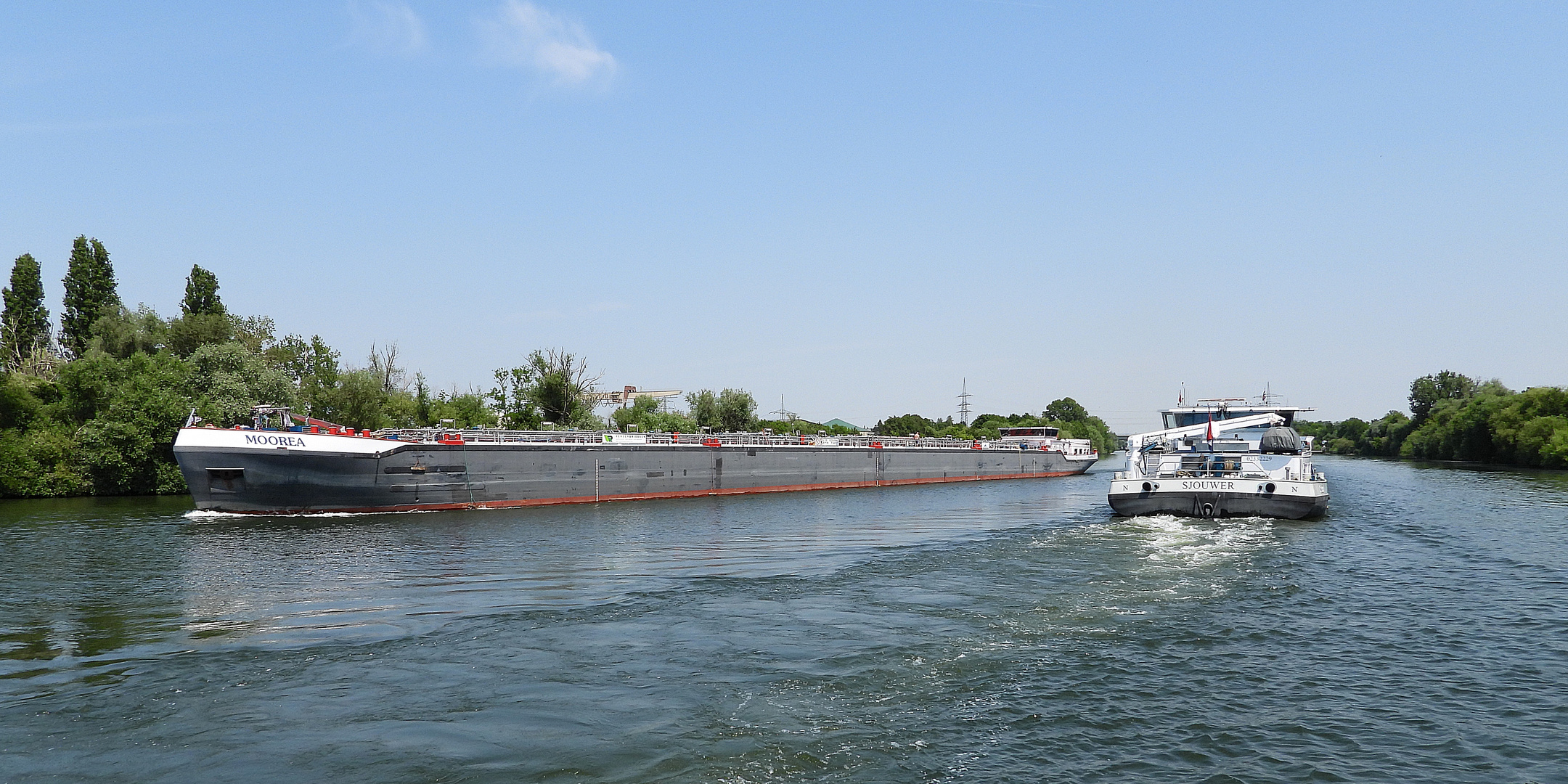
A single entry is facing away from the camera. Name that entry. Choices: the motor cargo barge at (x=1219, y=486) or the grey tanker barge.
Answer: the motor cargo barge

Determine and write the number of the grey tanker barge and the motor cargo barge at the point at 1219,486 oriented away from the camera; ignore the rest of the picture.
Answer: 1

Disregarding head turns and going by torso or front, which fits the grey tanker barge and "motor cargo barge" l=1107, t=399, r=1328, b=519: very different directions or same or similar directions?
very different directions

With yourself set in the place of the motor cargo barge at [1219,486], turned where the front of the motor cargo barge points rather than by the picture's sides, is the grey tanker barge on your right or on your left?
on your left

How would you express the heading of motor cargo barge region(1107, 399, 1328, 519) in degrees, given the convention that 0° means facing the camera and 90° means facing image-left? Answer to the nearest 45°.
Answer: approximately 180°

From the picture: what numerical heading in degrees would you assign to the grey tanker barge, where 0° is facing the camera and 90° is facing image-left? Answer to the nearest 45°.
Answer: approximately 45°

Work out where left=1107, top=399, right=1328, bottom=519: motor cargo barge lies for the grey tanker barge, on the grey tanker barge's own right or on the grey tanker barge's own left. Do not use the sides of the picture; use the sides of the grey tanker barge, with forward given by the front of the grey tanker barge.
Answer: on the grey tanker barge's own left
